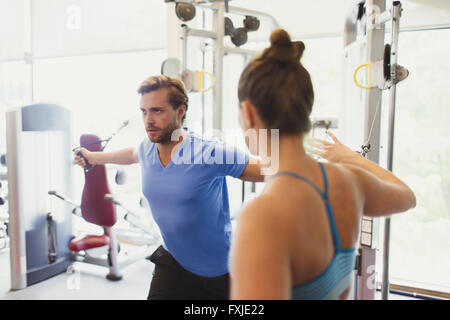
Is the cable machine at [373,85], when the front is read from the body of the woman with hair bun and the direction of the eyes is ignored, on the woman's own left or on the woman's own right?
on the woman's own right

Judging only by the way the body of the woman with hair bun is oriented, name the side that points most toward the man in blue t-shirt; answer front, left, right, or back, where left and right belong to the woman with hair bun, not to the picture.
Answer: front

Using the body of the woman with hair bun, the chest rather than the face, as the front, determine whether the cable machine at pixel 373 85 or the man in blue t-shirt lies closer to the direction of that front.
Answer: the man in blue t-shirt

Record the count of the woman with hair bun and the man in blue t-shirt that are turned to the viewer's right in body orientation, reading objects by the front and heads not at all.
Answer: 0

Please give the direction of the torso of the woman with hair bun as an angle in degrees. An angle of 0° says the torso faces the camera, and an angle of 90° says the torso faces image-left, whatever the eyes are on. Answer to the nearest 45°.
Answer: approximately 135°

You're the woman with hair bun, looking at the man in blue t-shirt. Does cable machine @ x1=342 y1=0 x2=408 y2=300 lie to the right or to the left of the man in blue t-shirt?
right

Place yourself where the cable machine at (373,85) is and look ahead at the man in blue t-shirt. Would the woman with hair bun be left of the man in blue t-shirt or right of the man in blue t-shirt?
left

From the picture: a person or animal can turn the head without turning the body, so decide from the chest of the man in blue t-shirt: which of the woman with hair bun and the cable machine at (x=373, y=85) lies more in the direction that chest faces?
the woman with hair bun

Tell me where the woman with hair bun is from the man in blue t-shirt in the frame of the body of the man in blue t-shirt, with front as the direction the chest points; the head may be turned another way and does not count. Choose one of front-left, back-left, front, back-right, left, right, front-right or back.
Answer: front-left

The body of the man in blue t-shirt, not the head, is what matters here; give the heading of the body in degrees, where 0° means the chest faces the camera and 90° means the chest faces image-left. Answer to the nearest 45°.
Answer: approximately 45°
